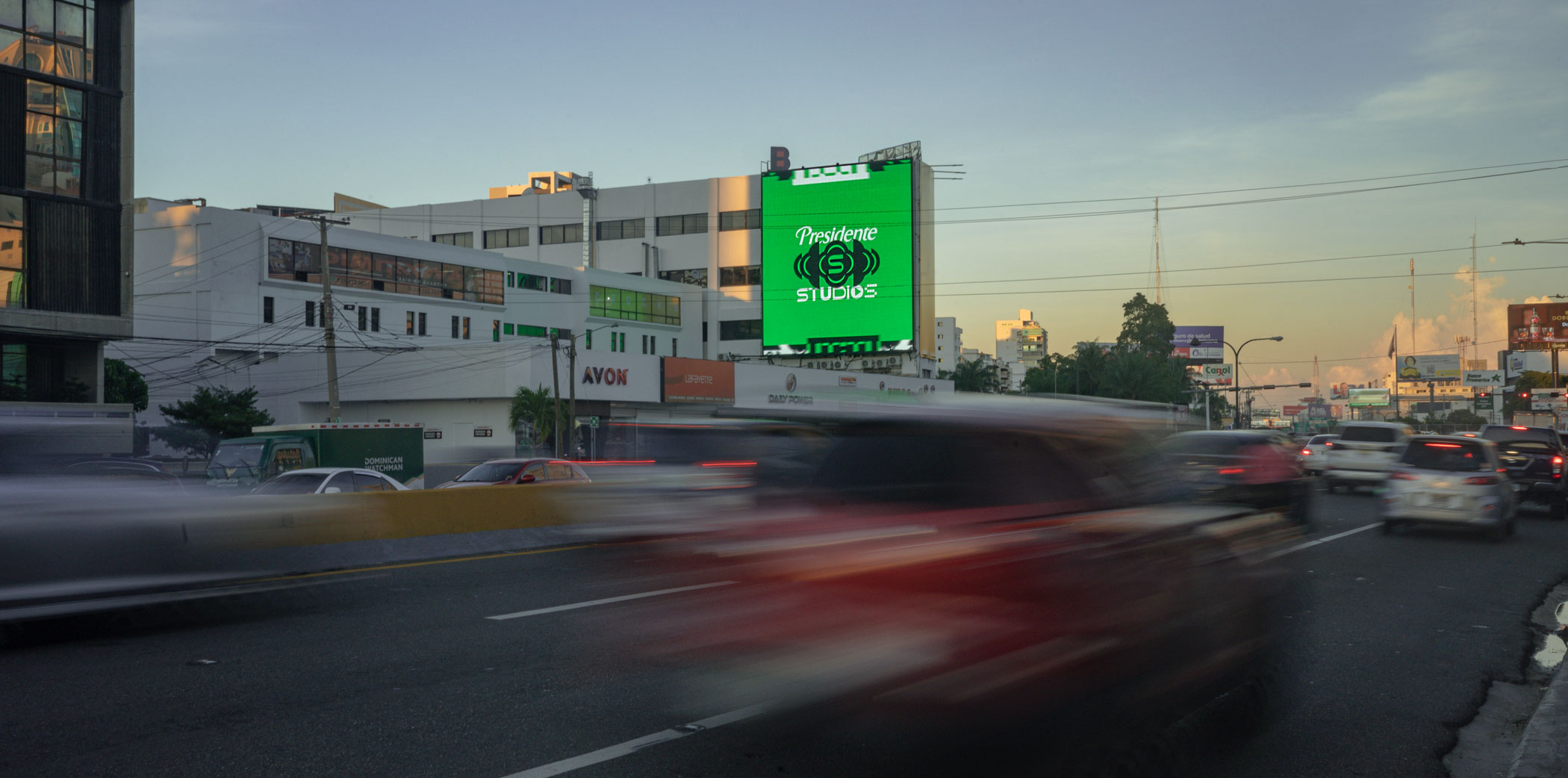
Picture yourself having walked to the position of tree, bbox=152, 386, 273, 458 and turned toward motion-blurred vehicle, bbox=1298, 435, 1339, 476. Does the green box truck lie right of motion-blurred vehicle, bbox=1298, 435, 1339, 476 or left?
right

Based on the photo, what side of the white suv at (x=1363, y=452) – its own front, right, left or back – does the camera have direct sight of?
back

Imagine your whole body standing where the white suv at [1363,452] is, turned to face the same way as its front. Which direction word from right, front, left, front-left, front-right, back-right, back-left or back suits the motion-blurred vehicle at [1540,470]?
back-right

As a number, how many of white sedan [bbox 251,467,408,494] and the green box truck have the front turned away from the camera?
0

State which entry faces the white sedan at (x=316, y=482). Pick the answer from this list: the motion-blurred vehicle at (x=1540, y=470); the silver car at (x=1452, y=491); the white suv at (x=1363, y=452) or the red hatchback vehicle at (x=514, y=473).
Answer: the red hatchback vehicle at (x=514, y=473)

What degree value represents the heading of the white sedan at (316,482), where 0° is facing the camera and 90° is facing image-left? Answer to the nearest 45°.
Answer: approximately 45°

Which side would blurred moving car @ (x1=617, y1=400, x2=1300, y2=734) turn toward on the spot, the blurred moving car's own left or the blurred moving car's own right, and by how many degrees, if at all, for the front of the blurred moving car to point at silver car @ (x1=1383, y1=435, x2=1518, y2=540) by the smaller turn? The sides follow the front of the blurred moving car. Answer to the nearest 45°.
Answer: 0° — it already faces it

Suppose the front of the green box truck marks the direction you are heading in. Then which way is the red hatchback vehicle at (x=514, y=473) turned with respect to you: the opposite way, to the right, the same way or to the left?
the same way

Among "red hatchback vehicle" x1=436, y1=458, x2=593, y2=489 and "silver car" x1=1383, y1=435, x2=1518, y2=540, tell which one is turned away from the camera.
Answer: the silver car

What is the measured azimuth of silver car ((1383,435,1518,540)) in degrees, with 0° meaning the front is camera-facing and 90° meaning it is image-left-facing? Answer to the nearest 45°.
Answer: approximately 180°

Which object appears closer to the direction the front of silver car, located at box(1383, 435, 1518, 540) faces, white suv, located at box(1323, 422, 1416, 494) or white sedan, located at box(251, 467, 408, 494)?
the white suv

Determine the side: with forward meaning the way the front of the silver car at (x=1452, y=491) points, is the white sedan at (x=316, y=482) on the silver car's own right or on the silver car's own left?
on the silver car's own left

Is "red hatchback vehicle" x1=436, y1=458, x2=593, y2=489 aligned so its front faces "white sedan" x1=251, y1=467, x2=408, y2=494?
yes

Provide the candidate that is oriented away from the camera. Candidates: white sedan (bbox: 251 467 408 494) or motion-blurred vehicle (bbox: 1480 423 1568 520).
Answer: motion-blurred vehicle (bbox: 1480 423 1568 520)

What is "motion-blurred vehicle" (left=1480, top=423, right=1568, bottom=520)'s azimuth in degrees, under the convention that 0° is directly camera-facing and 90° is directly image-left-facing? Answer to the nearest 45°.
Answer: approximately 180°

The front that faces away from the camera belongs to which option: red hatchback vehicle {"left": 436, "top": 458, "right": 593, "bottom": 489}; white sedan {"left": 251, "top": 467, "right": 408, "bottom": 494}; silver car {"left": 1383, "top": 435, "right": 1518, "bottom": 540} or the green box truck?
the silver car

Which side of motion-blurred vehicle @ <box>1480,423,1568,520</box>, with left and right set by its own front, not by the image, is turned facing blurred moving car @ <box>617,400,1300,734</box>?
back

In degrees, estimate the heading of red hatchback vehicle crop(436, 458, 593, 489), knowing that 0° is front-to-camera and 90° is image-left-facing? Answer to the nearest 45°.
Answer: approximately 45°
